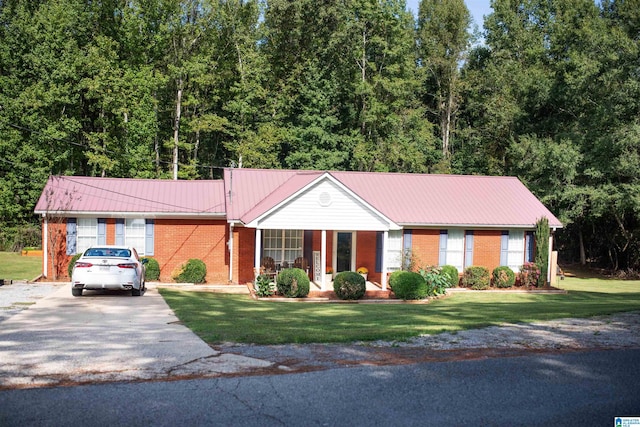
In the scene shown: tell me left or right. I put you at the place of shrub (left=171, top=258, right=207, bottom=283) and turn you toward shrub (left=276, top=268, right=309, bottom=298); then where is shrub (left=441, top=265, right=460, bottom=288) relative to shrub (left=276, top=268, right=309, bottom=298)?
left

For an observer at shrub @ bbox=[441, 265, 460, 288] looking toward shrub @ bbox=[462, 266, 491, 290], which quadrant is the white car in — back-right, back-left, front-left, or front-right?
back-right

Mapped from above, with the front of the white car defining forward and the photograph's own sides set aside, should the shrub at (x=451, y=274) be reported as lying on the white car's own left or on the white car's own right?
on the white car's own right

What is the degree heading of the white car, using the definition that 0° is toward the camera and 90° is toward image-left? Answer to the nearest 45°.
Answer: approximately 180°

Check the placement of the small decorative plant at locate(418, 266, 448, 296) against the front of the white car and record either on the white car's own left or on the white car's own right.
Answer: on the white car's own right

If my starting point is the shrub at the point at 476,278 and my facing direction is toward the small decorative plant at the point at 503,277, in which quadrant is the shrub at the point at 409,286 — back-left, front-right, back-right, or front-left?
back-right
